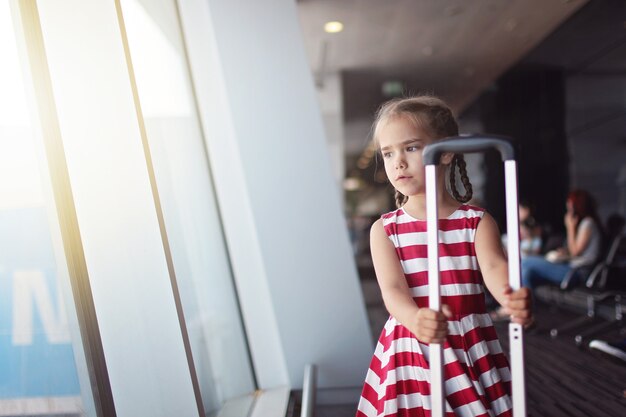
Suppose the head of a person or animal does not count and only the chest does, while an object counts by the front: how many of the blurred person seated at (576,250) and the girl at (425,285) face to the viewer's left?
1

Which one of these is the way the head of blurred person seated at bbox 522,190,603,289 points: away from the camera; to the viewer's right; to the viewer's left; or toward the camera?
to the viewer's left

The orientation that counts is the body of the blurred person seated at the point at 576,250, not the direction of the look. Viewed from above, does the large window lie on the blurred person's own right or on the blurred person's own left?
on the blurred person's own left

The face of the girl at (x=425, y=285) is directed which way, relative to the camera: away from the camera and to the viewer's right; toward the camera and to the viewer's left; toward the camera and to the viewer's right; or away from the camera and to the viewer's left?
toward the camera and to the viewer's left

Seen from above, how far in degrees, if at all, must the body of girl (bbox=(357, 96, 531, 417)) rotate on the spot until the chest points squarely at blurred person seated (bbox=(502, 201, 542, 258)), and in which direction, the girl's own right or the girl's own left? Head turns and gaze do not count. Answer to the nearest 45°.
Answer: approximately 180°

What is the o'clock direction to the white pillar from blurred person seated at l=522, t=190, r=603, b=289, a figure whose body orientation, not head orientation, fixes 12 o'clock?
The white pillar is roughly at 10 o'clock from the blurred person seated.

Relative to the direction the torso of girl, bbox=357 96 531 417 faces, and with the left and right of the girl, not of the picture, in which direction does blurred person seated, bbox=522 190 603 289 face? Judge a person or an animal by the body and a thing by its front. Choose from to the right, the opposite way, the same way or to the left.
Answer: to the right

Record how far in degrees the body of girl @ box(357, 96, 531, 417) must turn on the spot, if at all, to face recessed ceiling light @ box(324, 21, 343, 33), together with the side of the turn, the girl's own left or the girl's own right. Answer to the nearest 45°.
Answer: approximately 180°

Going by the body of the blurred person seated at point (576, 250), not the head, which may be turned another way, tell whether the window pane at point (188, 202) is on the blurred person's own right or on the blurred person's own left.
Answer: on the blurred person's own left

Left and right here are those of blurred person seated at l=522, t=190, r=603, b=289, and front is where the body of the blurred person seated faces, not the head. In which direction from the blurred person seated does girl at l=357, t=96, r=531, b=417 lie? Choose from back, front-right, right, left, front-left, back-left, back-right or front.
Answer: left

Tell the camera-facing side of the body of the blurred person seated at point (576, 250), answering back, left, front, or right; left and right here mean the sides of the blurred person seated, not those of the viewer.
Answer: left

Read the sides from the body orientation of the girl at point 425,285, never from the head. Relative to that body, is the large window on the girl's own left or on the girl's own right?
on the girl's own right
